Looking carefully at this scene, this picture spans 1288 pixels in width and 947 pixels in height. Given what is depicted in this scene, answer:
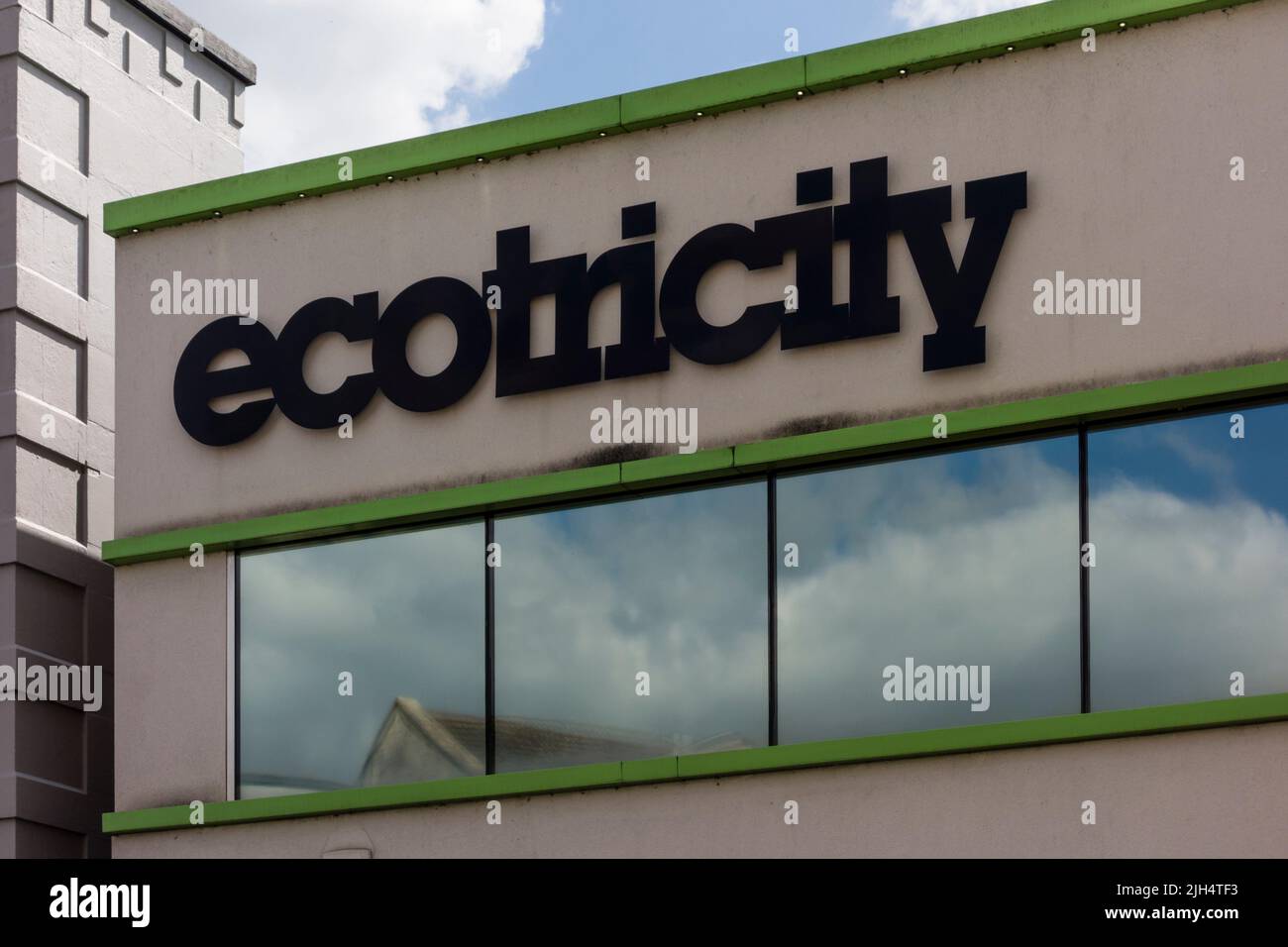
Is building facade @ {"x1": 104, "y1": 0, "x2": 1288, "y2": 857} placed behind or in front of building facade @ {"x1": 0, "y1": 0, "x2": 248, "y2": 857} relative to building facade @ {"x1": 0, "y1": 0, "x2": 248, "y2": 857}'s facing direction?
in front

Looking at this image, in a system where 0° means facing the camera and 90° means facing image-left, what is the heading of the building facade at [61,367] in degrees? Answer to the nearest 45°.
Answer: approximately 315°

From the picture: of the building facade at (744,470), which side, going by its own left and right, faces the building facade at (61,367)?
right

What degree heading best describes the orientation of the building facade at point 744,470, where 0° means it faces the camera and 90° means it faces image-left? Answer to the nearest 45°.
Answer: approximately 45°

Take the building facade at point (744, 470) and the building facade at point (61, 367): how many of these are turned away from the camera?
0
